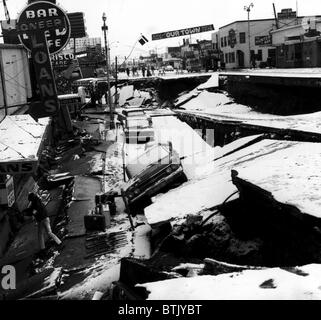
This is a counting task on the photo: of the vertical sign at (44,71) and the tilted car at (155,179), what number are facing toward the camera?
2

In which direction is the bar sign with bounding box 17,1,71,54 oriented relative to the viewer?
toward the camera

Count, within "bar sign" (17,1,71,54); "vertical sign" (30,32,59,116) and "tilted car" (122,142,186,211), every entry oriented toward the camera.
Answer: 3

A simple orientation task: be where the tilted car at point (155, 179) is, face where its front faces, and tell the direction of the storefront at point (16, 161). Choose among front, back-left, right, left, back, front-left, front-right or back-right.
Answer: right

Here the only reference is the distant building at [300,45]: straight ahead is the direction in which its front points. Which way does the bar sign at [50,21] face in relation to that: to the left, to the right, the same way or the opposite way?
to the left

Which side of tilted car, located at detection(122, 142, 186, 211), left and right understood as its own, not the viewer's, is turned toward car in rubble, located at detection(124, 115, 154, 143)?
back

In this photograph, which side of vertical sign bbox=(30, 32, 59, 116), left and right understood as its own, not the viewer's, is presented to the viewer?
front

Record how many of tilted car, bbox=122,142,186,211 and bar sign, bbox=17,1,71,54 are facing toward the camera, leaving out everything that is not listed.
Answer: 2

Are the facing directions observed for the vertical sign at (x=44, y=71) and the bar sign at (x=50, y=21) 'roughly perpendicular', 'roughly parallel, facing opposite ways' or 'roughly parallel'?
roughly parallel

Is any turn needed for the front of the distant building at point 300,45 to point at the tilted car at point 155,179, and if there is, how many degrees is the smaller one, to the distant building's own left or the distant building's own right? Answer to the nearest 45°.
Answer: approximately 45° to the distant building's own left
